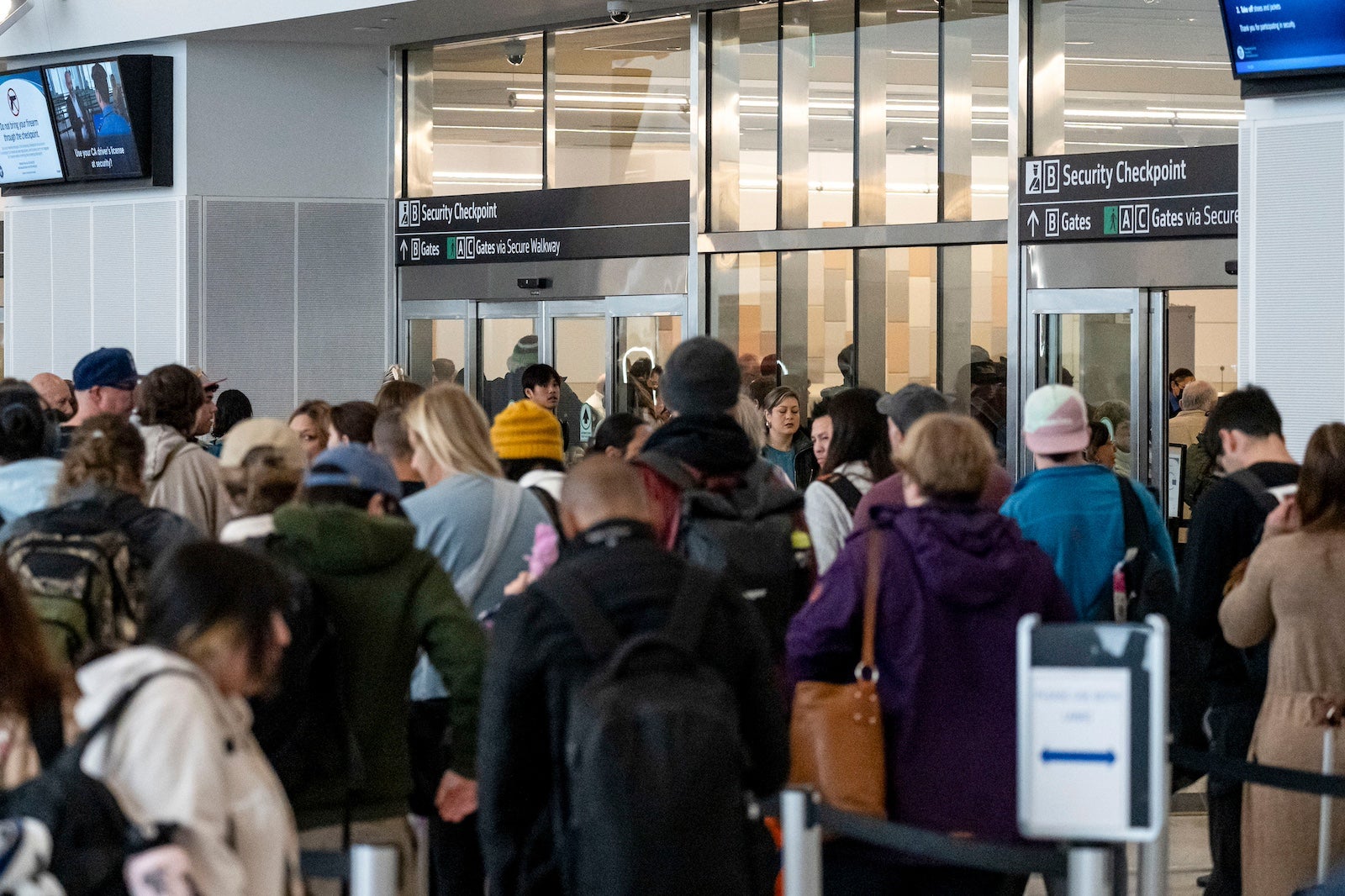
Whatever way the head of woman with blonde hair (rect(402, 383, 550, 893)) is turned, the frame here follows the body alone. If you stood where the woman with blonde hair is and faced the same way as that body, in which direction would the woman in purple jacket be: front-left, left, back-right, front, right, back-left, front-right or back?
back

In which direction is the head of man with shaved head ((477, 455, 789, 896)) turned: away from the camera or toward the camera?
away from the camera

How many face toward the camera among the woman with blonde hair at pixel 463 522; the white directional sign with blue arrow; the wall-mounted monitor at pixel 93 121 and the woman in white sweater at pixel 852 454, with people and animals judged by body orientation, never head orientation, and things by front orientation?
2

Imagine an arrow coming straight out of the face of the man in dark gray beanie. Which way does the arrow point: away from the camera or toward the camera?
away from the camera

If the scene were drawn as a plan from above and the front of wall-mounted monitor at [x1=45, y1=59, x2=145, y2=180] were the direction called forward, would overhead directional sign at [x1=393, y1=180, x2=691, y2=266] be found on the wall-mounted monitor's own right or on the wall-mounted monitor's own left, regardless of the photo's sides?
on the wall-mounted monitor's own left

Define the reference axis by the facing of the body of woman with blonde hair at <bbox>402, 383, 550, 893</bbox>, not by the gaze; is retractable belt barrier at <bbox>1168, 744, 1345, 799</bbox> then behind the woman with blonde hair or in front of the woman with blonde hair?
behind

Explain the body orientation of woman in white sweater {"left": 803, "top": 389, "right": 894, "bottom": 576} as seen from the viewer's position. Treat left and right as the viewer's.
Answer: facing away from the viewer and to the left of the viewer

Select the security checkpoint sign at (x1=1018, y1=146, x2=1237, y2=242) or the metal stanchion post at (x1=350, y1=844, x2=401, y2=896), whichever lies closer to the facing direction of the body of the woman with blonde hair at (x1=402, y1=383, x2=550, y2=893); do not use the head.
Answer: the security checkpoint sign
